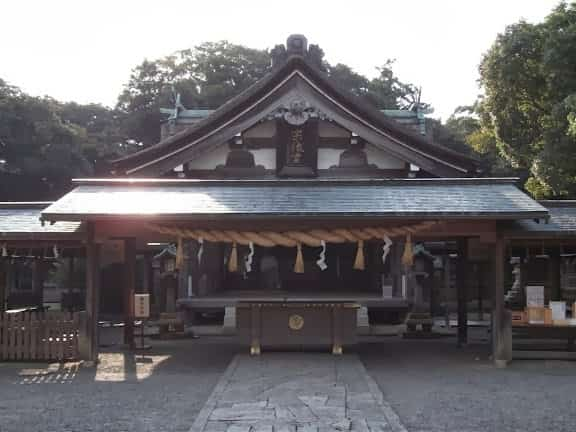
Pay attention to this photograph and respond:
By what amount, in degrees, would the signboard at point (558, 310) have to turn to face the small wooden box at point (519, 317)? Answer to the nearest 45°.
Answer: approximately 90° to its right

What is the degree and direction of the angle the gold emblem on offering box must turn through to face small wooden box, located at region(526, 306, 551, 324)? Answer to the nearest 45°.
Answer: approximately 90° to its left

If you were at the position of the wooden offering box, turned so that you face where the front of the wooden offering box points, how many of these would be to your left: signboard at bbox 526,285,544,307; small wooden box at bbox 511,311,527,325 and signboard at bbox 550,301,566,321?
3

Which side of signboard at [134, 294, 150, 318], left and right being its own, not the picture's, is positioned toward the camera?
front

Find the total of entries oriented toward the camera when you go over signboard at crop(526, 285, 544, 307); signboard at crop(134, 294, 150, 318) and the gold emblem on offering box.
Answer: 3

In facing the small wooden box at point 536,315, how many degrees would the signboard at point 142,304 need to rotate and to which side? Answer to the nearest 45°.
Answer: approximately 90° to its left

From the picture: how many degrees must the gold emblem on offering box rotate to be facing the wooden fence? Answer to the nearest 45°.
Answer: approximately 90° to its right

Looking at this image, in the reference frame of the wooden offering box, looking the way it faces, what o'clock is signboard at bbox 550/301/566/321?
The signboard is roughly at 9 o'clock from the wooden offering box.

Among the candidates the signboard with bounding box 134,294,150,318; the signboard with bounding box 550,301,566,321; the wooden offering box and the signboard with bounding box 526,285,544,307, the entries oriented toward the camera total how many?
4

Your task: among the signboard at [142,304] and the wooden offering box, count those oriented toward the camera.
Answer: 2

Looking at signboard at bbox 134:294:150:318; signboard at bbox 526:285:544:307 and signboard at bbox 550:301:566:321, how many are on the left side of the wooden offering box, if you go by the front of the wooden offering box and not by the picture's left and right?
2

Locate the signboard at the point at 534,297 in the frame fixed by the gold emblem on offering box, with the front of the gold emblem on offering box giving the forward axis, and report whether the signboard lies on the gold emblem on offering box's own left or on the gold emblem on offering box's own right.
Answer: on the gold emblem on offering box's own left

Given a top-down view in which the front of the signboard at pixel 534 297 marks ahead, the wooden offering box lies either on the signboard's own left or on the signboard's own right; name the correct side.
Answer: on the signboard's own right

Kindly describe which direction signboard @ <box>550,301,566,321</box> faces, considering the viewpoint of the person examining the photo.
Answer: facing the viewer

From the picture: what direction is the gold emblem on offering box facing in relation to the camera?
toward the camera

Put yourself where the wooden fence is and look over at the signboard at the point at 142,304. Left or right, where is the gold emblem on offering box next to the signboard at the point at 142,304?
right

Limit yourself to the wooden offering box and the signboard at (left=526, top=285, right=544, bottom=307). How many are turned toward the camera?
2
